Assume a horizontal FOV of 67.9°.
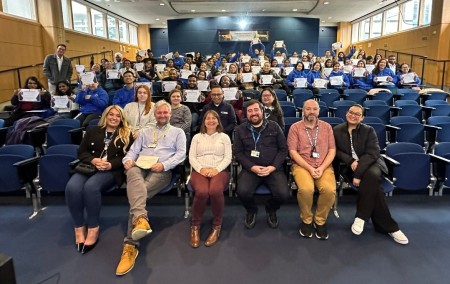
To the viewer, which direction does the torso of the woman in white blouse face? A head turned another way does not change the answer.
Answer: toward the camera

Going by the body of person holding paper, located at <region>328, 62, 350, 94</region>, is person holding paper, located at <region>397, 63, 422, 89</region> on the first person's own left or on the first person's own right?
on the first person's own left

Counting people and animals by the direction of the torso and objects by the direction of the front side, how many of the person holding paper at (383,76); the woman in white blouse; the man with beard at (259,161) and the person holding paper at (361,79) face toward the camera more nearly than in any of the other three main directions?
4

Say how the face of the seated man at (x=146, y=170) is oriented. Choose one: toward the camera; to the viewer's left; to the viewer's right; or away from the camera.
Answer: toward the camera

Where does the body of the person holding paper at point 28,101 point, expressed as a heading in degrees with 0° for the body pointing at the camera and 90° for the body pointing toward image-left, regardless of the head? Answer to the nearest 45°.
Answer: approximately 0°

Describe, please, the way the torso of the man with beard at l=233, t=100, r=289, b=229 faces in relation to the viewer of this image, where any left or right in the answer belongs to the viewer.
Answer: facing the viewer

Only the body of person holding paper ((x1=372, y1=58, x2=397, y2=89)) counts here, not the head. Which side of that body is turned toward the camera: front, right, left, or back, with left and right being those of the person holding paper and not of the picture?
front

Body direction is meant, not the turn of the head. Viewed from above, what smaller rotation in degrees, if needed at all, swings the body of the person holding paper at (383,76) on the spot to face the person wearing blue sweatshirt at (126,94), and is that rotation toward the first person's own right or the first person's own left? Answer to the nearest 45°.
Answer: approximately 45° to the first person's own right

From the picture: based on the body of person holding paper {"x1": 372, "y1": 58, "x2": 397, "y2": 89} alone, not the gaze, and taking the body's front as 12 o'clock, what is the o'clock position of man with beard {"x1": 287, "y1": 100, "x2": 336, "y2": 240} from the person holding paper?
The man with beard is roughly at 12 o'clock from the person holding paper.

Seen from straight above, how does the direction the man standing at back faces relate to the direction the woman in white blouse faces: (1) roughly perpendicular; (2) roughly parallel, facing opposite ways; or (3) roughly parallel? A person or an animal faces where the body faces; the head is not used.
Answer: roughly parallel

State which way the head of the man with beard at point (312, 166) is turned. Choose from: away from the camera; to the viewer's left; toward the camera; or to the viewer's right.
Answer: toward the camera

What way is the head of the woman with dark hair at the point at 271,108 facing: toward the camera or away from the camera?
toward the camera

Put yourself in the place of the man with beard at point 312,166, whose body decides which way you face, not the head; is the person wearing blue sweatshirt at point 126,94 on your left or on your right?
on your right

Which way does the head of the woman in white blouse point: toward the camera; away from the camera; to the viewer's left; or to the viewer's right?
toward the camera
